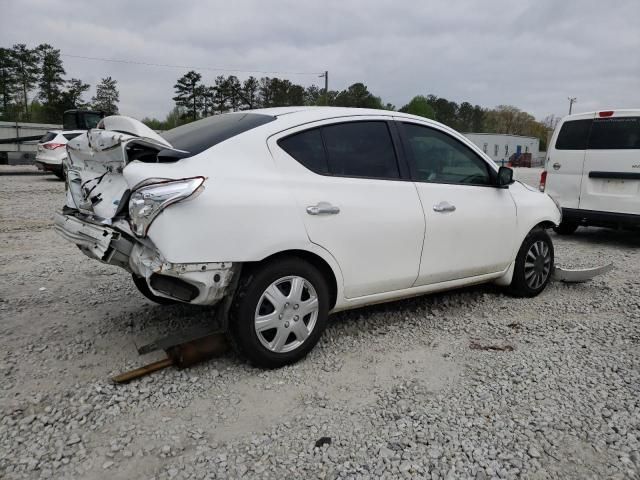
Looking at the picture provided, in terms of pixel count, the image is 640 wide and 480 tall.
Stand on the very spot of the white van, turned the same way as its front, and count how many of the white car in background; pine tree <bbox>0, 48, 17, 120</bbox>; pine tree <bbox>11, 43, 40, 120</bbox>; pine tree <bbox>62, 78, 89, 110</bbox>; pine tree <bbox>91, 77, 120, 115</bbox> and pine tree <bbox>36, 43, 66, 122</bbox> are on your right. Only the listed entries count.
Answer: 0

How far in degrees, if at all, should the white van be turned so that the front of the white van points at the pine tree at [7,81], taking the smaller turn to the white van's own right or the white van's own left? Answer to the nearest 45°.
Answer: approximately 90° to the white van's own left

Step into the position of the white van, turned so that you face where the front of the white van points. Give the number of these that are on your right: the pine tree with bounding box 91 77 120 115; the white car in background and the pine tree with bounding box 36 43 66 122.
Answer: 0

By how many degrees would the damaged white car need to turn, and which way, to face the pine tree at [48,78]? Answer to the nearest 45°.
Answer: approximately 90° to its left

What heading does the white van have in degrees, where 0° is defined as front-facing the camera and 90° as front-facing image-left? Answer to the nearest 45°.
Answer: approximately 180°

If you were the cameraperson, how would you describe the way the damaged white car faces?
facing away from the viewer and to the right of the viewer

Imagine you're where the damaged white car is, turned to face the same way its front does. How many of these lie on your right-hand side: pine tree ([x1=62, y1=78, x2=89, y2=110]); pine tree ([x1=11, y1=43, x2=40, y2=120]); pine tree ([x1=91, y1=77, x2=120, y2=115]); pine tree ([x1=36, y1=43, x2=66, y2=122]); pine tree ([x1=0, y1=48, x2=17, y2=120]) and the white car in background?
0

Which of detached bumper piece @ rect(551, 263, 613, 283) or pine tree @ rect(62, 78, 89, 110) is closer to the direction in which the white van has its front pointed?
the pine tree

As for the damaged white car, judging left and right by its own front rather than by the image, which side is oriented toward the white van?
front

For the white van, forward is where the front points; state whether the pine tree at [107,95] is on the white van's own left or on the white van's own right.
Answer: on the white van's own left

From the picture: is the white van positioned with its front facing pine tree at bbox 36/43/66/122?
no

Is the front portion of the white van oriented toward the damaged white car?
no

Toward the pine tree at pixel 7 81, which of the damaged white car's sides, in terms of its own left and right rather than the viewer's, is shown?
left

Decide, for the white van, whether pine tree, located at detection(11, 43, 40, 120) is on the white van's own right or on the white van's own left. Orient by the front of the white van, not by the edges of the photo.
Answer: on the white van's own left

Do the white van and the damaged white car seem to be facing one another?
no

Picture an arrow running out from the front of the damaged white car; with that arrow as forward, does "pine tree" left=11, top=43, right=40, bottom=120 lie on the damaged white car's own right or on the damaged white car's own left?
on the damaged white car's own left

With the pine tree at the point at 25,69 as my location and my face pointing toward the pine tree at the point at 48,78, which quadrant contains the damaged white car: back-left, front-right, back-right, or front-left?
front-right

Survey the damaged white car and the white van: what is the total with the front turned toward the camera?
0
